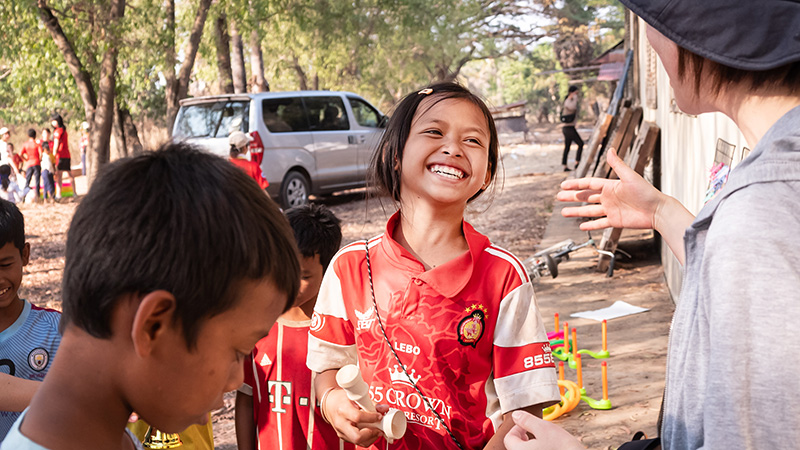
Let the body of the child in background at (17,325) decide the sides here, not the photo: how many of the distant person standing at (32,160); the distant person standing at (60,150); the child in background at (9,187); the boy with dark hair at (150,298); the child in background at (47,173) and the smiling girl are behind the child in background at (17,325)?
4

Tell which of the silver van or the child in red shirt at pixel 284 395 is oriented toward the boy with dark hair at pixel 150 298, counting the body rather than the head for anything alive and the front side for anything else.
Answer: the child in red shirt

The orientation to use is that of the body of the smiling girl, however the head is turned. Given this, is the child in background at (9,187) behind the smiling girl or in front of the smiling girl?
behind

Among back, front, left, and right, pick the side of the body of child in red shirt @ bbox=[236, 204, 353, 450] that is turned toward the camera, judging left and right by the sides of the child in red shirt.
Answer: front

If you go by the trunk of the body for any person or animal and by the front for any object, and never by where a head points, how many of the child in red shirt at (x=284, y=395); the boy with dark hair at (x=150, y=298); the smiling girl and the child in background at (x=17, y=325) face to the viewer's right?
1

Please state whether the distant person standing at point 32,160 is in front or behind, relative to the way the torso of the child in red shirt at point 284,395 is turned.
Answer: behind

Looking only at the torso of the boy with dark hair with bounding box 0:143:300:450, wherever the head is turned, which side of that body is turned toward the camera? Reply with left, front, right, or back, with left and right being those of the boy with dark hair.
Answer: right

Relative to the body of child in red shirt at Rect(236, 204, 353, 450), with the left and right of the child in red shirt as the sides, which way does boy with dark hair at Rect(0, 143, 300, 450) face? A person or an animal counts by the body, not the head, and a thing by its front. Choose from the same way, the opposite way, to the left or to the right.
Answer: to the left

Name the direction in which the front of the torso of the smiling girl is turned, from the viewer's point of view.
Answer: toward the camera

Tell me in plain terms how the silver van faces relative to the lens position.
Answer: facing away from the viewer and to the right of the viewer

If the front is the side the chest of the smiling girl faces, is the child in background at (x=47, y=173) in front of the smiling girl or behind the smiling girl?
behind

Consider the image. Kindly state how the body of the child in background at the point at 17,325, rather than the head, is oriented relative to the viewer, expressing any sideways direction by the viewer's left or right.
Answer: facing the viewer
